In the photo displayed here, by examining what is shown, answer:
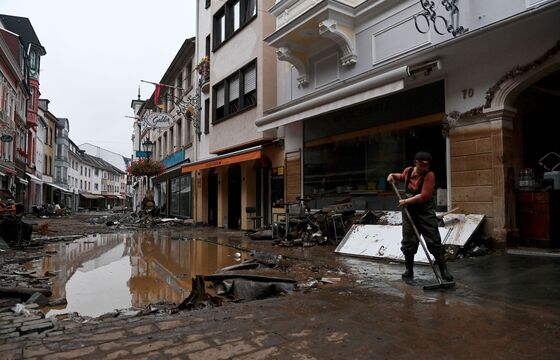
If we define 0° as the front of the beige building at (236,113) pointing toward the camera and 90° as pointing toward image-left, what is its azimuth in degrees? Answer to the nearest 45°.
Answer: approximately 45°

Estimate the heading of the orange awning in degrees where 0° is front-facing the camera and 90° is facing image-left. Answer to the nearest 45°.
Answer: approximately 45°

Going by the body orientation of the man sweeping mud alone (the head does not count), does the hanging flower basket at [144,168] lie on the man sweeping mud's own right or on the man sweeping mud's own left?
on the man sweeping mud's own right

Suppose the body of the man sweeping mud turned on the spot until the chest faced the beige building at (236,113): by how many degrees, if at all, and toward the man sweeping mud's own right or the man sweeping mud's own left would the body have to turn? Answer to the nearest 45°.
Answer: approximately 90° to the man sweeping mud's own right

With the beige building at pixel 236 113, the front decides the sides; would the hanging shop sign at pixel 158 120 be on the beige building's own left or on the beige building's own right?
on the beige building's own right

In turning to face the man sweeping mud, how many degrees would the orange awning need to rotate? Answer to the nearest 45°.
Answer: approximately 45° to its left

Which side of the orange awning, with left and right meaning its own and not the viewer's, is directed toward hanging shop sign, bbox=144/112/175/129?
right

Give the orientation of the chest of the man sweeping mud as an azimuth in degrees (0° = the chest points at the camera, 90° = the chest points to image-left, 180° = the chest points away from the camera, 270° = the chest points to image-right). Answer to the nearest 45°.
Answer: approximately 45°

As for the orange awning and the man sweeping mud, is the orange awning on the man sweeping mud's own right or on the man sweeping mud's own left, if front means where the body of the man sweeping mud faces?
on the man sweeping mud's own right

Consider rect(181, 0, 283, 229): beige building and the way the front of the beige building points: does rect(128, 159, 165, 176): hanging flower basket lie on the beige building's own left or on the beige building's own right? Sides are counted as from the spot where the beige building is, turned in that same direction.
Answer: on the beige building's own right
